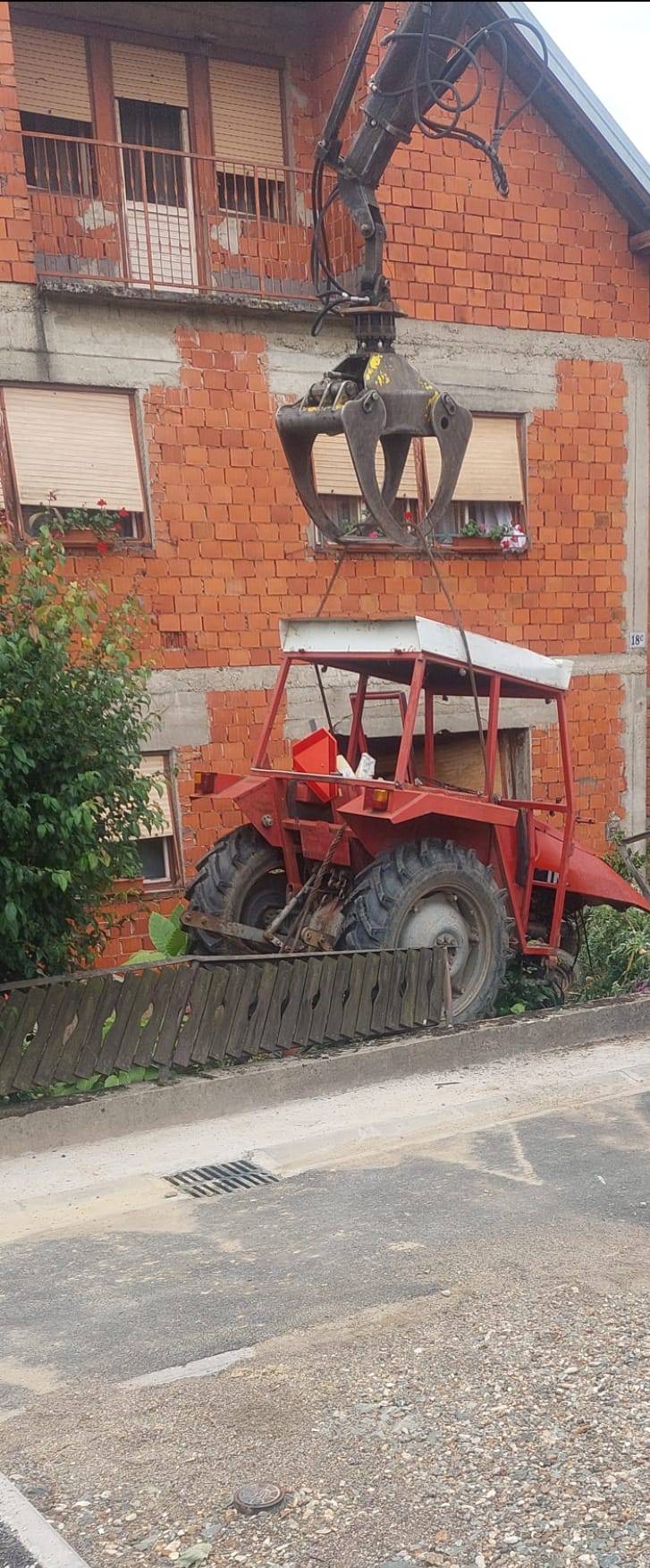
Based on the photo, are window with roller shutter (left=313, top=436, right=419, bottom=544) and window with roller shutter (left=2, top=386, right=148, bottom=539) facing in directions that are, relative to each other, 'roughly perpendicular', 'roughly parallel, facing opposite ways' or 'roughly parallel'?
roughly parallel

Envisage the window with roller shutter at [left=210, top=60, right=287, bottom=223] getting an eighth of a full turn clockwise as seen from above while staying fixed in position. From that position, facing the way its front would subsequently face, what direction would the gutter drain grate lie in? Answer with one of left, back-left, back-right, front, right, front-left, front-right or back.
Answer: front-left

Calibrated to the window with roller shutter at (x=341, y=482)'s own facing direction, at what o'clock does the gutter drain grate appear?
The gutter drain grate is roughly at 12 o'clock from the window with roller shutter.

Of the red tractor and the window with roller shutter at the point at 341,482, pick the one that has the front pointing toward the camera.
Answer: the window with roller shutter

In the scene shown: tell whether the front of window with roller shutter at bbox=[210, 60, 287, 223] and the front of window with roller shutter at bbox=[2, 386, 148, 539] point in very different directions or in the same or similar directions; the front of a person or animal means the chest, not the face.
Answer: same or similar directions

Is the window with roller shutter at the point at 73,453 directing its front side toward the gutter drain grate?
yes

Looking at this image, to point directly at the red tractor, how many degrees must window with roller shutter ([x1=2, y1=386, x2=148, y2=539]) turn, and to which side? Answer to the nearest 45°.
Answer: approximately 45° to its left

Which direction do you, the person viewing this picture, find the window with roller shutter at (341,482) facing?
facing the viewer

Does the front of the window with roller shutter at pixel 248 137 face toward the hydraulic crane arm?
yes

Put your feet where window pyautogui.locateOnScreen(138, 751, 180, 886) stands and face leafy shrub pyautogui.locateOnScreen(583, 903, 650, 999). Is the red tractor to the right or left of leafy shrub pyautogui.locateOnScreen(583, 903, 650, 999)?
right

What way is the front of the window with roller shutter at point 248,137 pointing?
toward the camera

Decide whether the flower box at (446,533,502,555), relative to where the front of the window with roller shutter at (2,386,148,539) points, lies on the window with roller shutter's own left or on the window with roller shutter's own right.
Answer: on the window with roller shutter's own left

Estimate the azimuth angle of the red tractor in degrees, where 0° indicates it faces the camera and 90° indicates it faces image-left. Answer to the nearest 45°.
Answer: approximately 225°

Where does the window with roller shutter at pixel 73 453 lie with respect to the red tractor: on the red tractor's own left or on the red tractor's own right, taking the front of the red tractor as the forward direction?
on the red tractor's own left

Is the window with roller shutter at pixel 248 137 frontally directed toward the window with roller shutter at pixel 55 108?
no

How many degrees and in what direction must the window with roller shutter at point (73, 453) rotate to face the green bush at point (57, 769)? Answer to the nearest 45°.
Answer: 0° — it already faces it

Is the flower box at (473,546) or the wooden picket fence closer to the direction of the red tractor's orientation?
the flower box

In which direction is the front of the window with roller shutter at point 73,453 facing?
toward the camera
